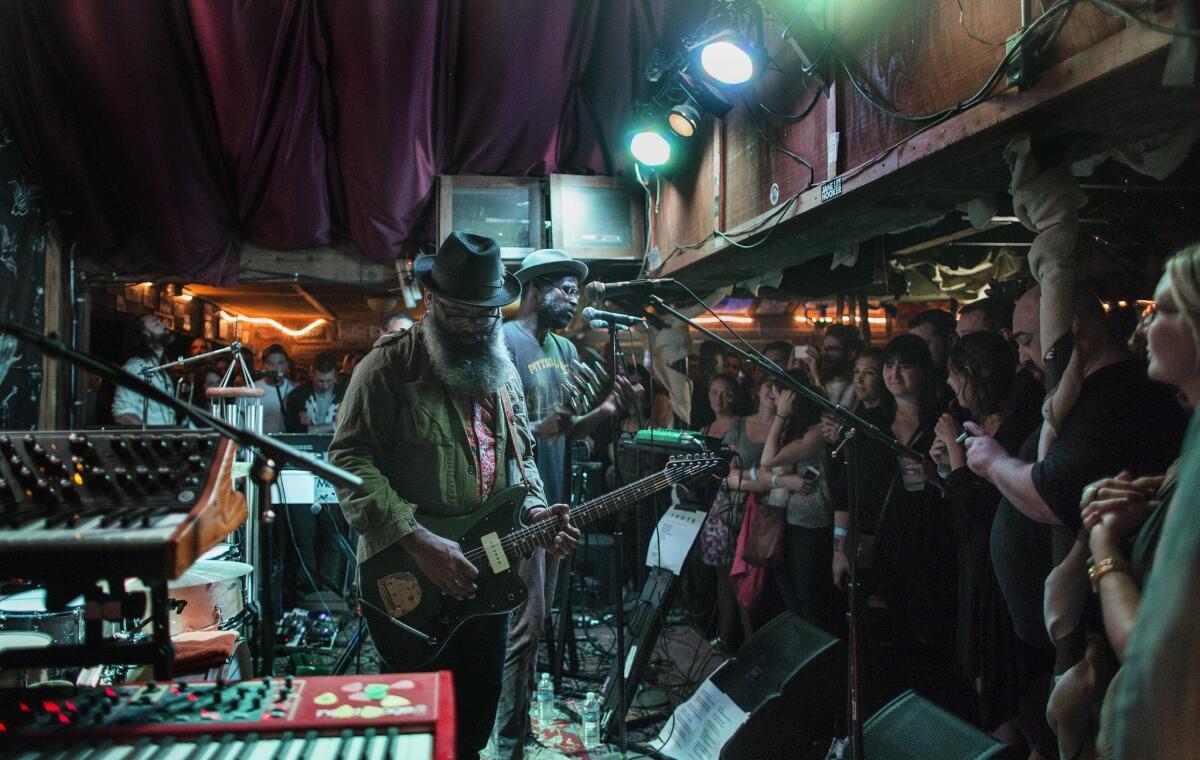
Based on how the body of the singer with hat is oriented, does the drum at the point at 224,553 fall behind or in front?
behind

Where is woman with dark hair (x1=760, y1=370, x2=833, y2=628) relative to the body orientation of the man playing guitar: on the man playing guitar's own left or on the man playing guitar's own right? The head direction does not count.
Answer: on the man playing guitar's own left

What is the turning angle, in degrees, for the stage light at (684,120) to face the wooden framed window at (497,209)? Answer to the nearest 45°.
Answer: approximately 90° to its right

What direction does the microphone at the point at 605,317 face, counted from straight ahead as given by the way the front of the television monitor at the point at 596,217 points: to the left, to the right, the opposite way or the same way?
to the right

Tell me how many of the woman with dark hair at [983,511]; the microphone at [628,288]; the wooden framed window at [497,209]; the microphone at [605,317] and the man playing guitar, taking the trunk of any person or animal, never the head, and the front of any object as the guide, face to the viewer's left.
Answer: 3

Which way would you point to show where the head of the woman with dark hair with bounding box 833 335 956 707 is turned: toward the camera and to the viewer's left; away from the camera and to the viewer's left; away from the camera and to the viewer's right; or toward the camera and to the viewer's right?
toward the camera and to the viewer's left

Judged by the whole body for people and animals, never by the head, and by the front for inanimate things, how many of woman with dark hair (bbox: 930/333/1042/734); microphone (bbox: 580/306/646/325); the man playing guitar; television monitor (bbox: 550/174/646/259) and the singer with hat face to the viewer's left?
2

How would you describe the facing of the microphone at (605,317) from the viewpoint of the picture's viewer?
facing to the left of the viewer

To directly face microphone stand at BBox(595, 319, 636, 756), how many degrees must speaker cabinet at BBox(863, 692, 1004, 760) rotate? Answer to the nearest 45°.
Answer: approximately 45° to its right

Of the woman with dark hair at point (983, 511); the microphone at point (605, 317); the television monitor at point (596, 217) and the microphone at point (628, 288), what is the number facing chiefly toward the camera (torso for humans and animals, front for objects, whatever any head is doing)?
1

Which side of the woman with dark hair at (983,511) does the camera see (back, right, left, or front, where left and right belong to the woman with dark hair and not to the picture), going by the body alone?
left
